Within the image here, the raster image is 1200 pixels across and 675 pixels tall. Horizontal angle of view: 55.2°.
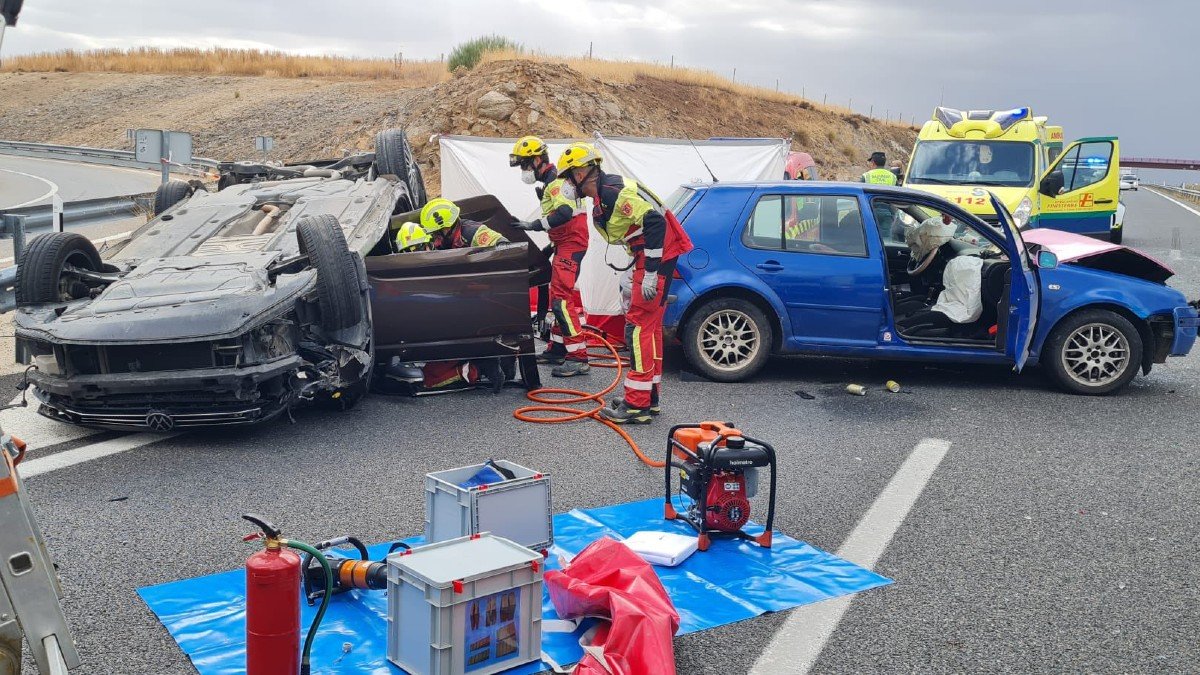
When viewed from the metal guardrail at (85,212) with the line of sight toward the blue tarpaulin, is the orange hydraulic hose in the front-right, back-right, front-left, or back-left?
front-left

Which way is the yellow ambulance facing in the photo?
toward the camera

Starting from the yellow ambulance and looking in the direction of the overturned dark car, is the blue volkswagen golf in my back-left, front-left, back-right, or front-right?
front-left

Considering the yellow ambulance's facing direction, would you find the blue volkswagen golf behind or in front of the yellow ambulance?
in front

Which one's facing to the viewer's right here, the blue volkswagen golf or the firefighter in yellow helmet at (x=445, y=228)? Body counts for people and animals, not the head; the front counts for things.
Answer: the blue volkswagen golf

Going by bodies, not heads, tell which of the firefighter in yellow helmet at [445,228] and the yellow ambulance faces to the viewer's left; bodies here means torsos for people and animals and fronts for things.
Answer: the firefighter in yellow helmet

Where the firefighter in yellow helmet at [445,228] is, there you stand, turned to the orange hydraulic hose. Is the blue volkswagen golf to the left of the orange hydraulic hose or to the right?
left

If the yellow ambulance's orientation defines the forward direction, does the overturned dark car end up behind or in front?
in front

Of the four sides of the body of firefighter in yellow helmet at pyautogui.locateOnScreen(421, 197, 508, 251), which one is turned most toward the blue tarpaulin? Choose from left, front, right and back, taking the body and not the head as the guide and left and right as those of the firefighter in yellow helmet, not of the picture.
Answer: left

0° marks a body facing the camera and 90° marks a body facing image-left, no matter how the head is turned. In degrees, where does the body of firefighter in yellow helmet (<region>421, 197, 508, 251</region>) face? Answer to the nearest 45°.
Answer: approximately 90°

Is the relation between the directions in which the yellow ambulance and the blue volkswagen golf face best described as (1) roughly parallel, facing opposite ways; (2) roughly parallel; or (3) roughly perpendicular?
roughly perpendicular

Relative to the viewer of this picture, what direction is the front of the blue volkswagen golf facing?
facing to the right of the viewer

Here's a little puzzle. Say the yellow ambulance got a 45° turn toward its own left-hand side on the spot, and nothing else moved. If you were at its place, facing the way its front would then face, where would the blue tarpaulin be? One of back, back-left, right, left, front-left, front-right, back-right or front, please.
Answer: front-right

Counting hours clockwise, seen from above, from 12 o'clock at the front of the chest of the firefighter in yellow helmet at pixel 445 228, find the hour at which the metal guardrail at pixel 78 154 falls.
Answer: The metal guardrail is roughly at 2 o'clock from the firefighter in yellow helmet.

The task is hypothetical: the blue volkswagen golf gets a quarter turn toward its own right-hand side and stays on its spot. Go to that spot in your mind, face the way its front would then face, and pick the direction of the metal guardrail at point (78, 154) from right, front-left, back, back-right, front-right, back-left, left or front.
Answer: back-right

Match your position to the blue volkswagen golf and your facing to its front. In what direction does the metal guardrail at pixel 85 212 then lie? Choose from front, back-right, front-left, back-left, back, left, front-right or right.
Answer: back
